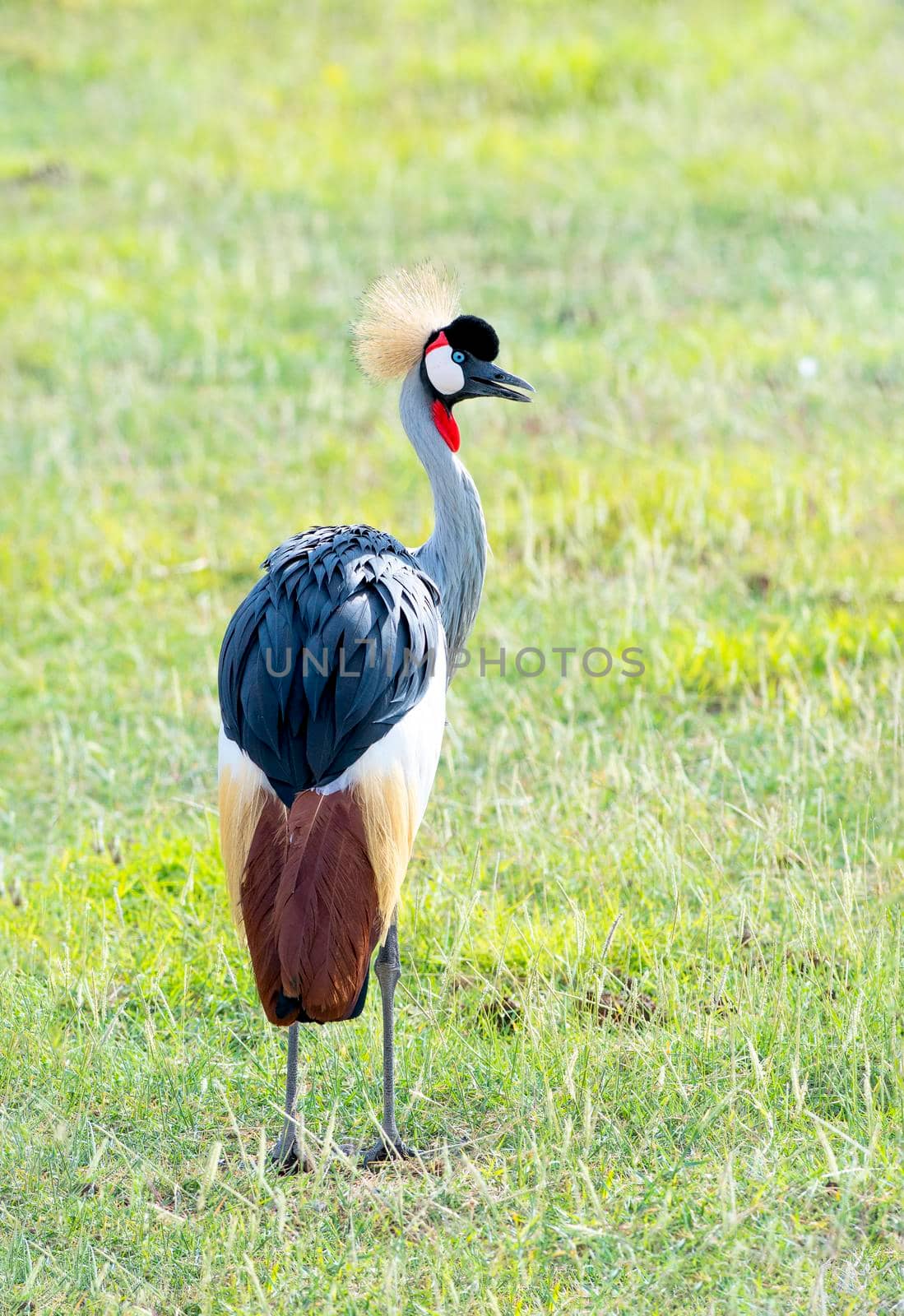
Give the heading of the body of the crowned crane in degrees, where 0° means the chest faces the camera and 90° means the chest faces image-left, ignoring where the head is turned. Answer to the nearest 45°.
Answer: approximately 225°
